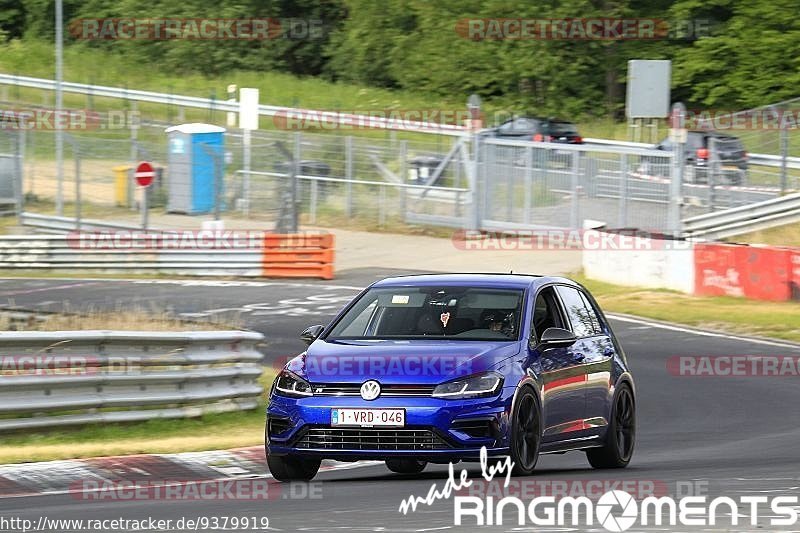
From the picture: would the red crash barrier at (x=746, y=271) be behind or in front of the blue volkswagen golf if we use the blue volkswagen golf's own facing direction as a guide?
behind

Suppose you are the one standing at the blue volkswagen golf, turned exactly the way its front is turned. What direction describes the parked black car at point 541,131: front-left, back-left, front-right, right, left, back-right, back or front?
back-right

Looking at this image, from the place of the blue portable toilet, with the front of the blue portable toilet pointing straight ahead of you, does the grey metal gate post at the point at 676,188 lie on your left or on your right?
on your left

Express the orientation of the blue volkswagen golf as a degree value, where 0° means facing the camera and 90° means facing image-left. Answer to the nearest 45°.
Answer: approximately 45°

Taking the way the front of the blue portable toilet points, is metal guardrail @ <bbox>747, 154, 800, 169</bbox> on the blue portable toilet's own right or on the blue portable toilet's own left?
on the blue portable toilet's own left

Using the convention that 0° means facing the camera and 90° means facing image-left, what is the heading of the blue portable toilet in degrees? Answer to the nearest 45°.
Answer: approximately 315°

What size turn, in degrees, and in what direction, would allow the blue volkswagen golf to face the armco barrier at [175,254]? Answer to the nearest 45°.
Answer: approximately 135° to its right

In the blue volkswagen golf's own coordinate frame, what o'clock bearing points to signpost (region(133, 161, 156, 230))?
The signpost is roughly at 4 o'clock from the blue volkswagen golf.

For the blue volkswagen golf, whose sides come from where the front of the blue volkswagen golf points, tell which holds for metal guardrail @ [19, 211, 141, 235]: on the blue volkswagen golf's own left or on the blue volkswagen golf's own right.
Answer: on the blue volkswagen golf's own right
